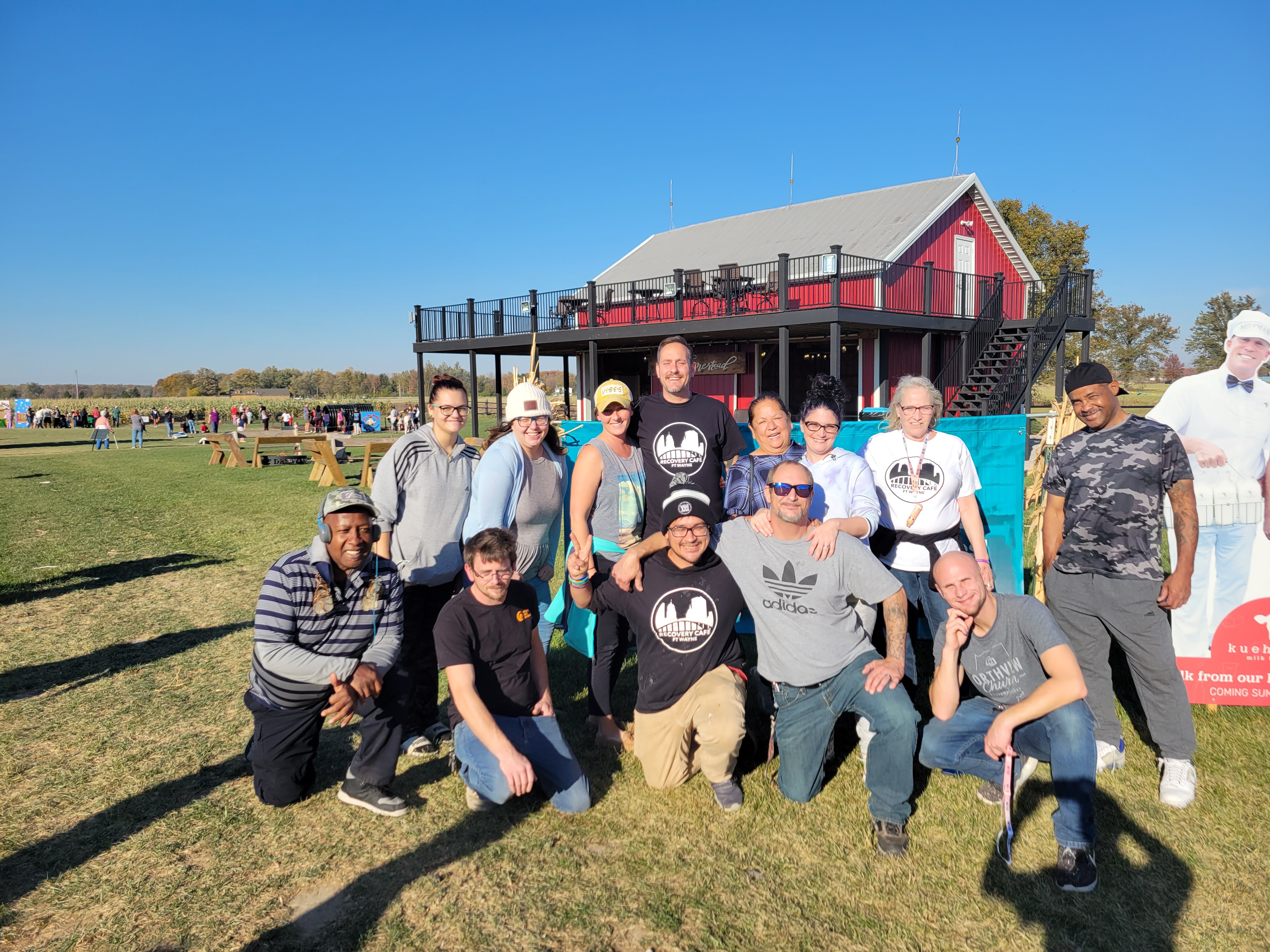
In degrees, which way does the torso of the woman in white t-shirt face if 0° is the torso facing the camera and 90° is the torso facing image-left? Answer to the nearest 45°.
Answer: approximately 0°

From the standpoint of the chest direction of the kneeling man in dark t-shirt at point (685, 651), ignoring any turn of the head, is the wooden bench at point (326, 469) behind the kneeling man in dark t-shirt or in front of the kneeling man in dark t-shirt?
behind

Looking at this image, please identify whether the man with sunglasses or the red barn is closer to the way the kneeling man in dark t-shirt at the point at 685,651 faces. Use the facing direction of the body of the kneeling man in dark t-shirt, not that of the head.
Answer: the man with sunglasses

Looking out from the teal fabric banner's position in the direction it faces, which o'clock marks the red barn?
The red barn is roughly at 6 o'clock from the teal fabric banner.

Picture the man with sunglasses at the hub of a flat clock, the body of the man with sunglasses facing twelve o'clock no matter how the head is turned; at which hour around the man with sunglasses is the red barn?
The red barn is roughly at 6 o'clock from the man with sunglasses.
